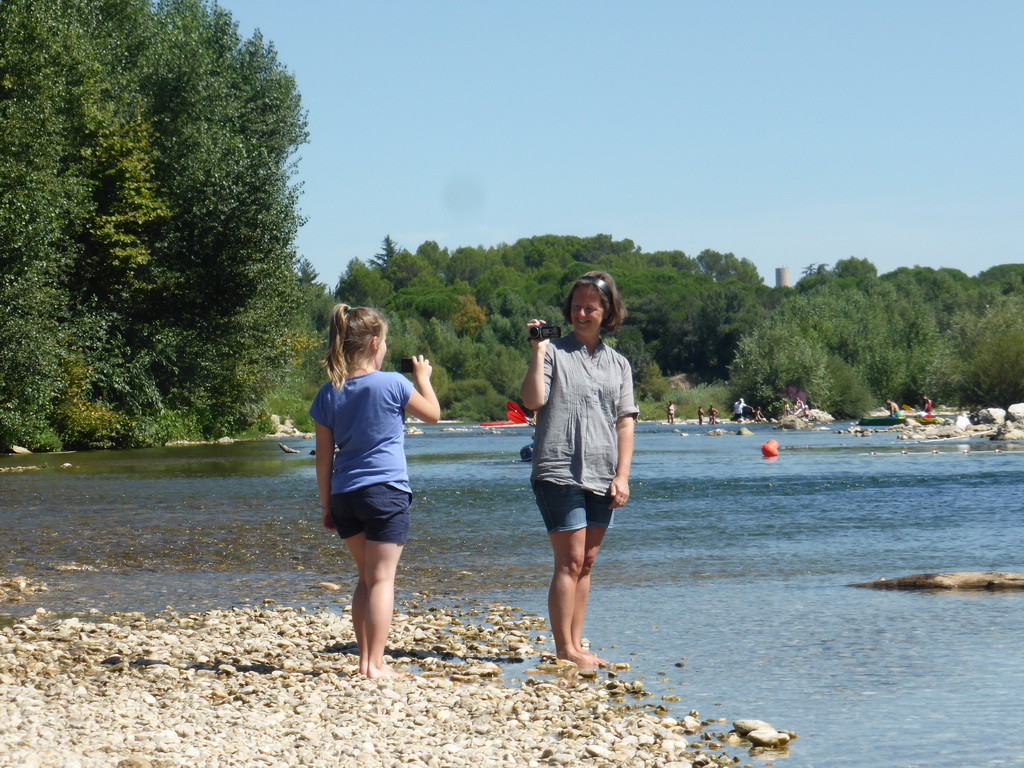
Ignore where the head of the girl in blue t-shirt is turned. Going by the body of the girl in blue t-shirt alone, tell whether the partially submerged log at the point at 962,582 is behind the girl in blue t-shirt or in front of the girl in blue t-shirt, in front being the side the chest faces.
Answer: in front

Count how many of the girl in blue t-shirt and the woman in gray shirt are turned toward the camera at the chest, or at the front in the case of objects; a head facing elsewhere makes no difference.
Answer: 1

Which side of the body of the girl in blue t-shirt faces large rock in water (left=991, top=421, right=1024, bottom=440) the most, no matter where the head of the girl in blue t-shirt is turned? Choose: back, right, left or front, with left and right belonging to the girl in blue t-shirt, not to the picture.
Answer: front

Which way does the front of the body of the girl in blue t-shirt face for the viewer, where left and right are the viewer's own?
facing away from the viewer and to the right of the viewer

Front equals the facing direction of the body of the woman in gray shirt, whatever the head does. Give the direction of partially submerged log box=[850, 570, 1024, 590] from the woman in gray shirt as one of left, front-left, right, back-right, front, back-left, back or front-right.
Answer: back-left

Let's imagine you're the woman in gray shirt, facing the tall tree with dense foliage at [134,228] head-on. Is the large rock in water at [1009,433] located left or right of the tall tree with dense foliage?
right

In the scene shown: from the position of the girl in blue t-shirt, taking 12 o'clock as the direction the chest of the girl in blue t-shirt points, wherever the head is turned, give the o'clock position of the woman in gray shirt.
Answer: The woman in gray shirt is roughly at 1 o'clock from the girl in blue t-shirt.

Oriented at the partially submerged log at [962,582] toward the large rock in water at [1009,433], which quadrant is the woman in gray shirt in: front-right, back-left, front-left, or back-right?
back-left

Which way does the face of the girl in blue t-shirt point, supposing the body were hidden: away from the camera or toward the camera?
away from the camera

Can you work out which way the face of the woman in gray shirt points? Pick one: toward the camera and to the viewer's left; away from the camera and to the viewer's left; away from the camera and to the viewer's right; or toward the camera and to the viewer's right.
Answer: toward the camera and to the viewer's left

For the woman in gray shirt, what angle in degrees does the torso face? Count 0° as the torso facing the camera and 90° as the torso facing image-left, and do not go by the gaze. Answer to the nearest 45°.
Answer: approximately 0°
